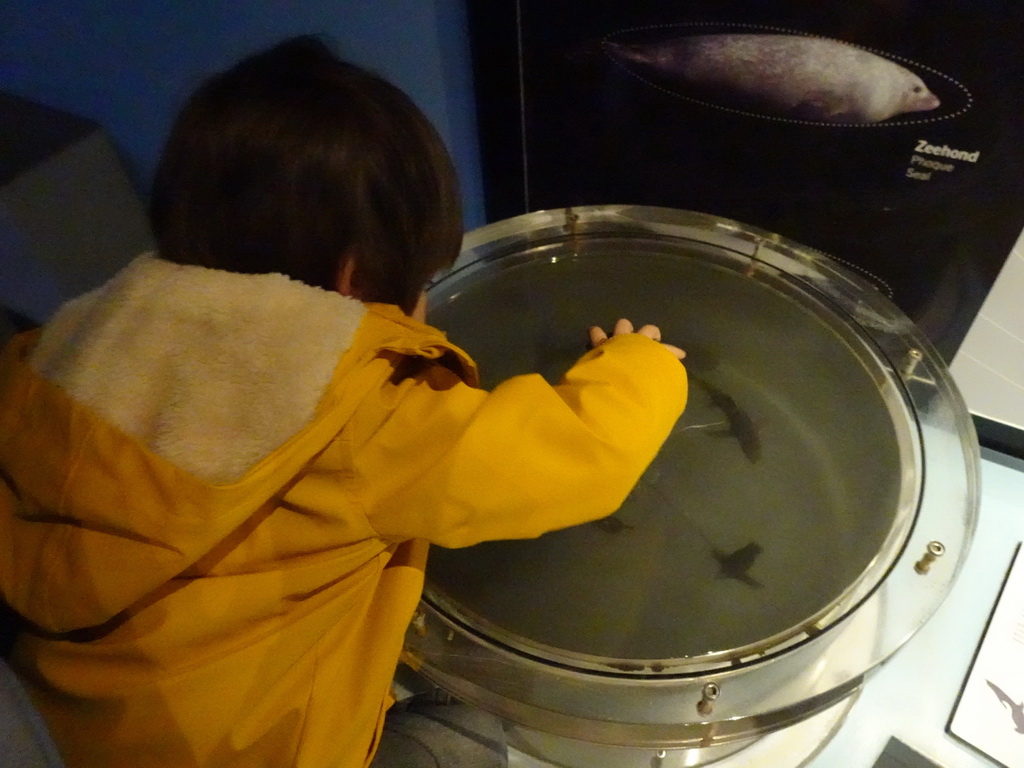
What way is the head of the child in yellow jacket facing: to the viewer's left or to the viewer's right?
to the viewer's right

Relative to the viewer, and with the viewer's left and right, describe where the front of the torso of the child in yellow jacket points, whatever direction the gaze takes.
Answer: facing away from the viewer and to the right of the viewer
